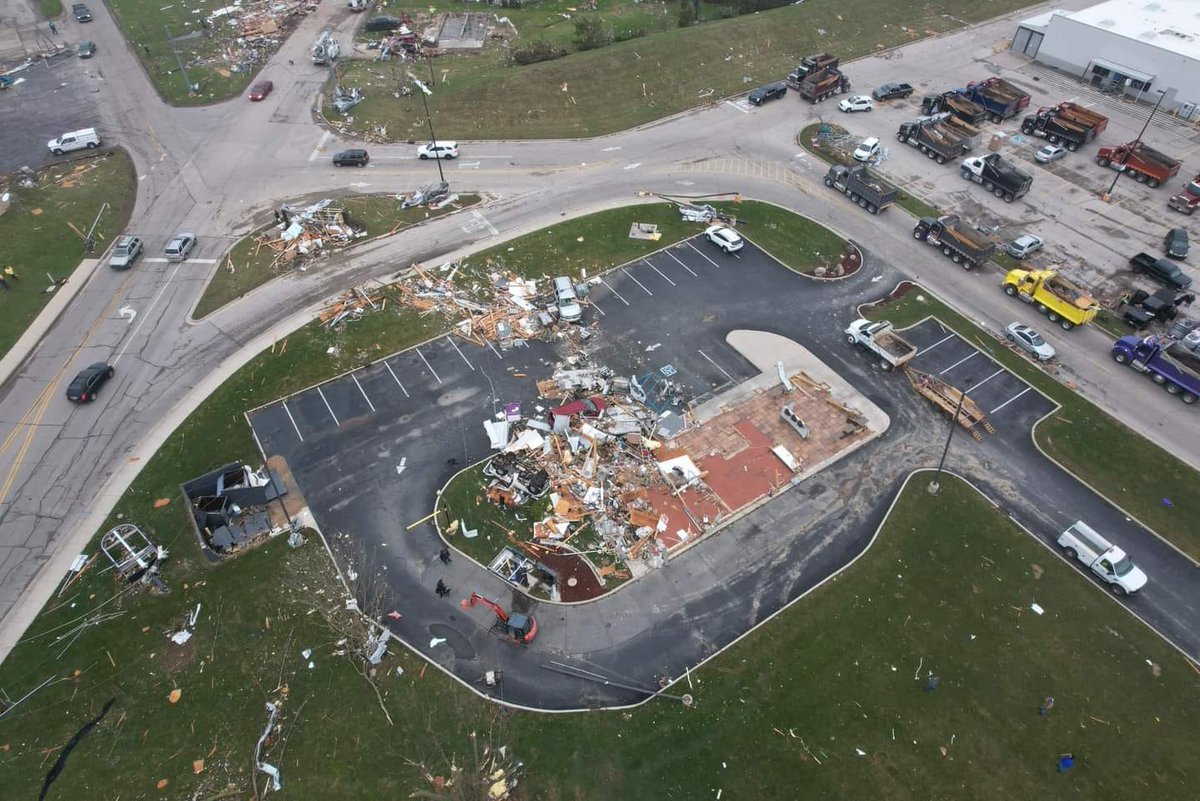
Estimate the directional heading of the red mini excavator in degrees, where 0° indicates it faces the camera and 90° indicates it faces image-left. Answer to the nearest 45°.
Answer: approximately 135°

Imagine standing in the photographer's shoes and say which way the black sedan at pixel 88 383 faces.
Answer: facing away from the viewer and to the right of the viewer

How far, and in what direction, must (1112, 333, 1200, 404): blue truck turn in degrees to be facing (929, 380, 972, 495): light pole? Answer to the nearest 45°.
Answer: approximately 90° to its left

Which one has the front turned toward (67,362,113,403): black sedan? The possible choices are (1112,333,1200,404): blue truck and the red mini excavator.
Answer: the red mini excavator

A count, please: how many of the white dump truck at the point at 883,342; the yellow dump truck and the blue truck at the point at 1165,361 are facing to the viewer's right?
0

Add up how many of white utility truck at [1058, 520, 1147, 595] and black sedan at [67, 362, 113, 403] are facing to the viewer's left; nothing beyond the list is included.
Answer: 0

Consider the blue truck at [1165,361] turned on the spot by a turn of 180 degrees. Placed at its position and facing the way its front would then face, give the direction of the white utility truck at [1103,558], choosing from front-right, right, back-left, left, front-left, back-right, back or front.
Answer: front-right

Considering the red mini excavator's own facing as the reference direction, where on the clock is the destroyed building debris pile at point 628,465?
The destroyed building debris pile is roughly at 3 o'clock from the red mini excavator.

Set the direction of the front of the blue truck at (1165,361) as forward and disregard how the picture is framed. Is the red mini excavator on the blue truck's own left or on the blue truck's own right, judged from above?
on the blue truck's own left

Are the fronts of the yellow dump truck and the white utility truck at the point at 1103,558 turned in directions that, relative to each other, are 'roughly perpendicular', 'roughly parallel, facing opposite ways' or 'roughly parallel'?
roughly parallel, facing opposite ways

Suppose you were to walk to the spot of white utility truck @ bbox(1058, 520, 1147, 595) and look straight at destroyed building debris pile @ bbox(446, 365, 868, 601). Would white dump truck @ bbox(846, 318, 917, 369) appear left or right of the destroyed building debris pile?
right

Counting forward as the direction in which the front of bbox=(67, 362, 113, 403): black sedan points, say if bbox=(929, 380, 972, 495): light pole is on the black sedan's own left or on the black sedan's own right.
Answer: on the black sedan's own right

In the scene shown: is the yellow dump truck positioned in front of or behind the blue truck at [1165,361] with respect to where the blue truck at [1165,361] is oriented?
in front

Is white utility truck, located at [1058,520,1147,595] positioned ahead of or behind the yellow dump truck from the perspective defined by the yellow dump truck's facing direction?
behind

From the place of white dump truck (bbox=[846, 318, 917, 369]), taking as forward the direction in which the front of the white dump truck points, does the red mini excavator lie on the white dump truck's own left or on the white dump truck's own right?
on the white dump truck's own left

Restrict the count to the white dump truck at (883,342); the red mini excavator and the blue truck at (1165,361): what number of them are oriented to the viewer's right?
0

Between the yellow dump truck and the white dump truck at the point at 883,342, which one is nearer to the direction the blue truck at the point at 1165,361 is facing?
the yellow dump truck

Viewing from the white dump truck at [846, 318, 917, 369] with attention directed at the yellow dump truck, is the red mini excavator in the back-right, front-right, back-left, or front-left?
back-right
